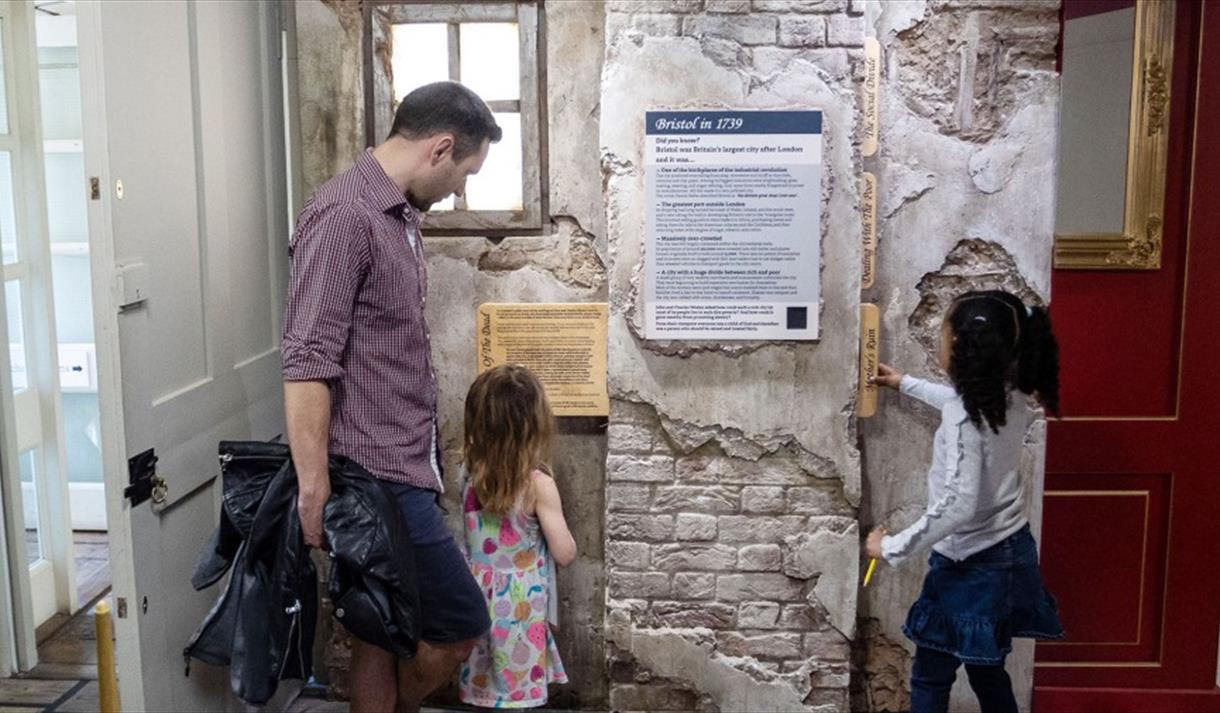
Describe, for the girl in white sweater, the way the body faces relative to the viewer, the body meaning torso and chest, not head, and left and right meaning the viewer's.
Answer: facing away from the viewer and to the left of the viewer

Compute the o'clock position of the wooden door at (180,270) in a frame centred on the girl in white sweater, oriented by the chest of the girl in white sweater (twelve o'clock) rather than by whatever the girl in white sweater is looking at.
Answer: The wooden door is roughly at 10 o'clock from the girl in white sweater.

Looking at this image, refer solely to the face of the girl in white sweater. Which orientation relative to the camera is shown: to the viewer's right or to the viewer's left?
to the viewer's left

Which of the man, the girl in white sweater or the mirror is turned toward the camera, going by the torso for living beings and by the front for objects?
the mirror

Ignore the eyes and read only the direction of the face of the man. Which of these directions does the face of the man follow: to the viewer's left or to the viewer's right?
to the viewer's right

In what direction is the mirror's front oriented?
toward the camera

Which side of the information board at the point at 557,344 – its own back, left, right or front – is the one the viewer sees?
front

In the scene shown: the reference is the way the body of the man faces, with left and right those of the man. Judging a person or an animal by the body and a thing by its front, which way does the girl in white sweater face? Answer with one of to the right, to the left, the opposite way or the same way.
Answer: to the left
